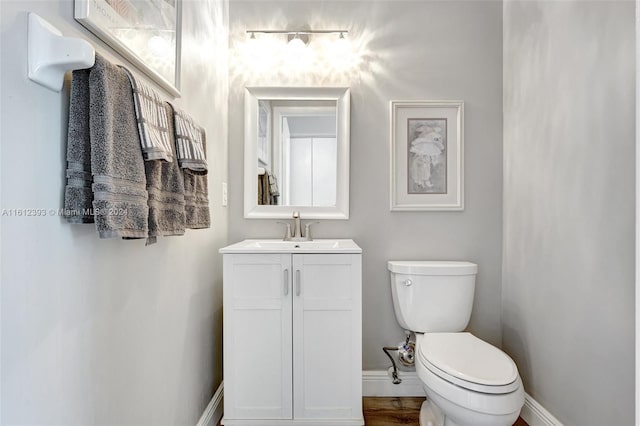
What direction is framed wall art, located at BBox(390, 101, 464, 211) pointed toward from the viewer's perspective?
toward the camera

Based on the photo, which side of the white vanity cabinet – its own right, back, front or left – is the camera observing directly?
front

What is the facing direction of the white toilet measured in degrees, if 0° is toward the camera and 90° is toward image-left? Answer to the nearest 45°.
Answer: approximately 315°

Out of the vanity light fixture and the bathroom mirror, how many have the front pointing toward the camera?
2

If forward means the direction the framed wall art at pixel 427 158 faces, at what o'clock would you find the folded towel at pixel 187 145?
The folded towel is roughly at 1 o'clock from the framed wall art.

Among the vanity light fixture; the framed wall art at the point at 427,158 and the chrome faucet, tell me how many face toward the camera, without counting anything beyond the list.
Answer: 3

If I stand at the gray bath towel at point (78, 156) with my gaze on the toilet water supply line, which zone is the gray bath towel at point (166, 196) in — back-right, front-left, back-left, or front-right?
front-left

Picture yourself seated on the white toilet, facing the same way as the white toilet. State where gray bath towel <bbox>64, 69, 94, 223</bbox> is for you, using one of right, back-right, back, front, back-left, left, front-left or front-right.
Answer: right

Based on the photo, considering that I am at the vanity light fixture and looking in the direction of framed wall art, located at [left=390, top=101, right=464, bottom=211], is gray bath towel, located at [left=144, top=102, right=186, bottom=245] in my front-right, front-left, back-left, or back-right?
back-right

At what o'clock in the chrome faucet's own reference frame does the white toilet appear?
The white toilet is roughly at 10 o'clock from the chrome faucet.

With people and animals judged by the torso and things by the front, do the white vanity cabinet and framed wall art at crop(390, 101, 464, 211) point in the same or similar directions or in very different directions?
same or similar directions
